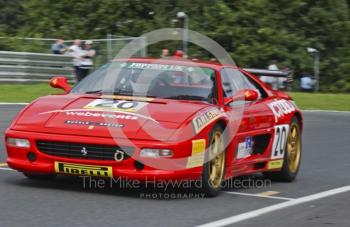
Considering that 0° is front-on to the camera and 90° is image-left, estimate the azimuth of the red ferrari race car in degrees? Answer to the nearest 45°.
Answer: approximately 45°

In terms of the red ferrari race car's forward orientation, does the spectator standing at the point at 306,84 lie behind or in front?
behind

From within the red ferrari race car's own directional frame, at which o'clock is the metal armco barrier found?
The metal armco barrier is roughly at 4 o'clock from the red ferrari race car.

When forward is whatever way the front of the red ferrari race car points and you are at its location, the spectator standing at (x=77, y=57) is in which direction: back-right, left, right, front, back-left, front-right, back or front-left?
back-right

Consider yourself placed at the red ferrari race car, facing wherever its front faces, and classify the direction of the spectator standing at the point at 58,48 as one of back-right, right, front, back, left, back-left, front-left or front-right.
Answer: back-right
